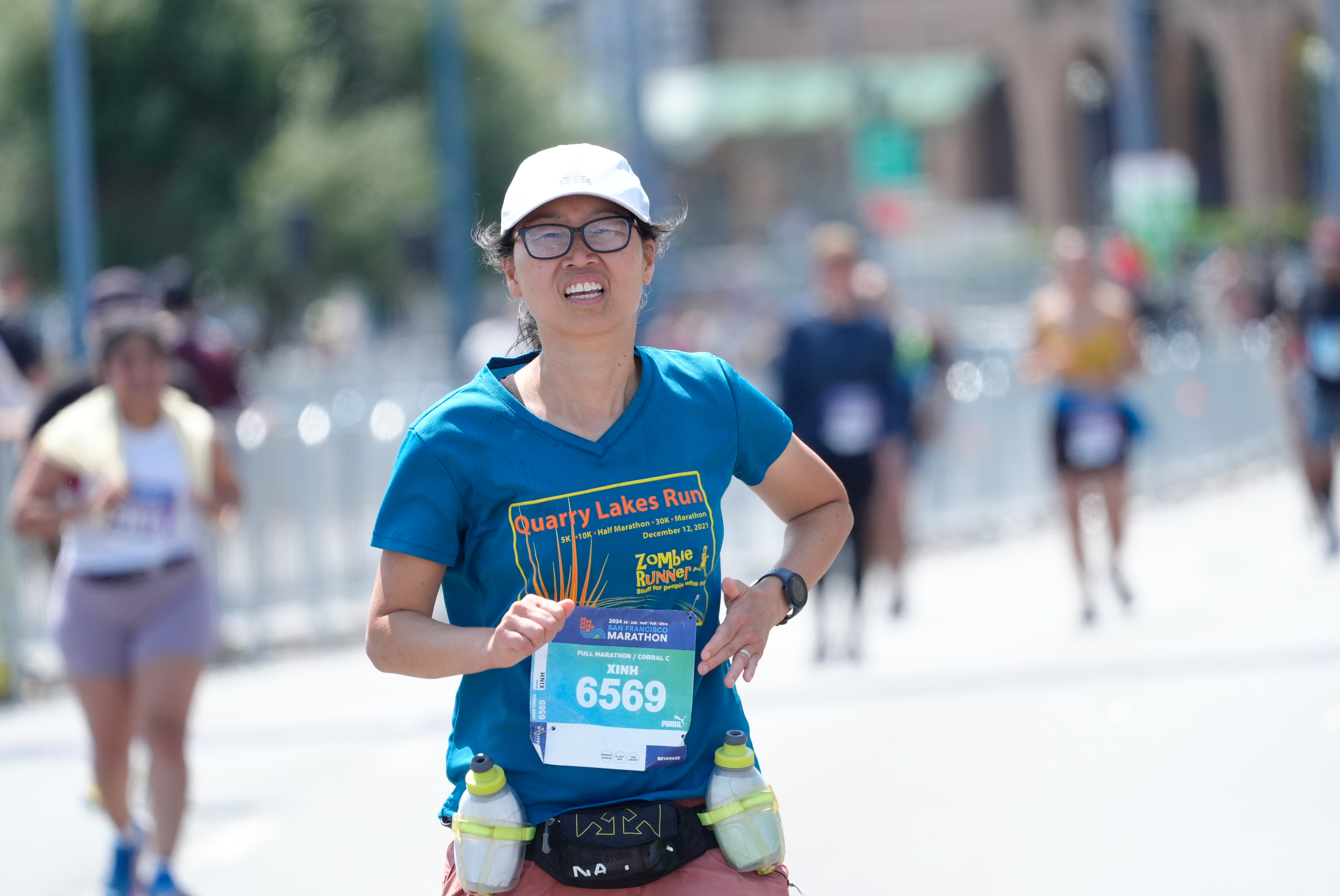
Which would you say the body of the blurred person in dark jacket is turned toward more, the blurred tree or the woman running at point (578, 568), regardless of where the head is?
the woman running

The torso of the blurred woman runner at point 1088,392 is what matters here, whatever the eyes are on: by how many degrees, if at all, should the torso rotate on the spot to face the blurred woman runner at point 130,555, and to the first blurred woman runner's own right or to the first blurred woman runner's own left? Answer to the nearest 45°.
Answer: approximately 45° to the first blurred woman runner's own right

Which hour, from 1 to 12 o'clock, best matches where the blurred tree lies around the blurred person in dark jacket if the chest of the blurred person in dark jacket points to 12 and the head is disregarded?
The blurred tree is roughly at 5 o'clock from the blurred person in dark jacket.

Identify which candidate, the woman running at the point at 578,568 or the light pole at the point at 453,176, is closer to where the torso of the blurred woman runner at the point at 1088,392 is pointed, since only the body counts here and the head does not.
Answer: the woman running

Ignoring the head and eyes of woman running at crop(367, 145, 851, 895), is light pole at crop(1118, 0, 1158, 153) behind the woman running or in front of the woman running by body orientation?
behind

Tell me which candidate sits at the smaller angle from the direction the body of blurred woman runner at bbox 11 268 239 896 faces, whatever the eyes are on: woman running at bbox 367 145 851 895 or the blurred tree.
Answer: the woman running
